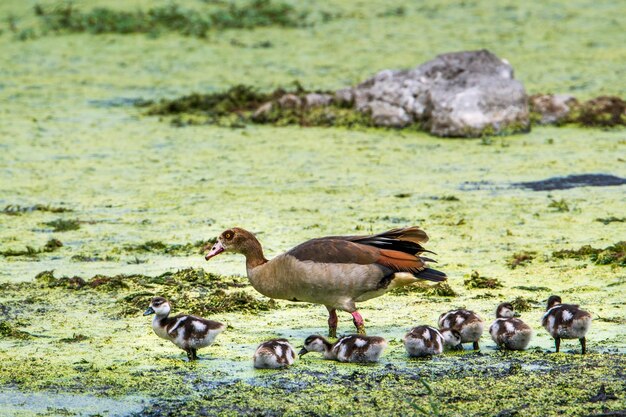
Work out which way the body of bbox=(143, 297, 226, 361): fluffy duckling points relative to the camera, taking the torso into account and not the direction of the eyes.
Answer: to the viewer's left

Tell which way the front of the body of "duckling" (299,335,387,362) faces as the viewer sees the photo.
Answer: to the viewer's left

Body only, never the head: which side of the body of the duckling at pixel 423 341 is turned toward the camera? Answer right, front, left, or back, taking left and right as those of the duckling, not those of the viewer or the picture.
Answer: right

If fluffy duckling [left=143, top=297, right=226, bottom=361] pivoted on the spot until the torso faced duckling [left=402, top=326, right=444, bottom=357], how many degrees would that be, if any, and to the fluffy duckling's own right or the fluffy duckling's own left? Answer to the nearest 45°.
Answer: approximately 180°

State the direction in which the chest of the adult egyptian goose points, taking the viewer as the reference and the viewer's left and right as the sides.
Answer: facing to the left of the viewer

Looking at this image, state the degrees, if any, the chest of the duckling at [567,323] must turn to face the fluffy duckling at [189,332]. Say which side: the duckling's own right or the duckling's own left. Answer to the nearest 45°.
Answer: approximately 45° to the duckling's own left

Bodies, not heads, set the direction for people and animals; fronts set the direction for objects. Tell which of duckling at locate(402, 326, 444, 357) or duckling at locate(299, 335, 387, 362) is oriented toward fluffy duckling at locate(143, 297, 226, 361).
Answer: duckling at locate(299, 335, 387, 362)

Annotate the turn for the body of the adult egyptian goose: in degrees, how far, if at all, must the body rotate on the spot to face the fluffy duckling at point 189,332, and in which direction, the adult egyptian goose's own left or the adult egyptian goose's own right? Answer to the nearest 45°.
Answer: approximately 45° to the adult egyptian goose's own left
